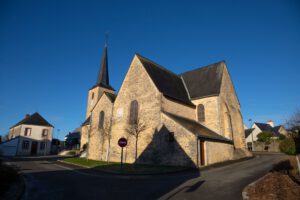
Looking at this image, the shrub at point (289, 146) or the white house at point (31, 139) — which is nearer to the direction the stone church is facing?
the white house
